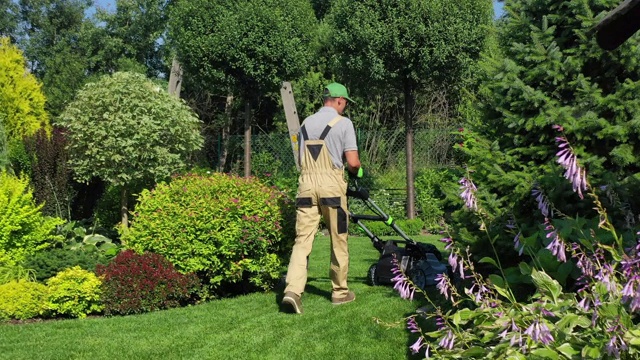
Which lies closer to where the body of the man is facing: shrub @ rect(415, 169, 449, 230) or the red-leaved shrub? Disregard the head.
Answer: the shrub

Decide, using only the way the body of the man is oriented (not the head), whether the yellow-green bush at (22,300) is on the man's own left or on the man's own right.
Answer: on the man's own left

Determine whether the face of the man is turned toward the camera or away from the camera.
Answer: away from the camera

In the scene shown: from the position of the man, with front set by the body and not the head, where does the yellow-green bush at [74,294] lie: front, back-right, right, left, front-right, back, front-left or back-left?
back-left

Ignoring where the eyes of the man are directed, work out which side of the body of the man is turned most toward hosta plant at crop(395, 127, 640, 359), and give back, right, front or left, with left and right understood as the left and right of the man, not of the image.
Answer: right

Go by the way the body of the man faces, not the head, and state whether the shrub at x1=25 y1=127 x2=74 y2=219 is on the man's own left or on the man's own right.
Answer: on the man's own left

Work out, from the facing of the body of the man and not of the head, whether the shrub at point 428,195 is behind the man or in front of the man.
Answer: in front

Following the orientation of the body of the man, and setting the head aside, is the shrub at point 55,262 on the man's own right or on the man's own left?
on the man's own left

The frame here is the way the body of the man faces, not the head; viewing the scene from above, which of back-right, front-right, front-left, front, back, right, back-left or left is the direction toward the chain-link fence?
front-left

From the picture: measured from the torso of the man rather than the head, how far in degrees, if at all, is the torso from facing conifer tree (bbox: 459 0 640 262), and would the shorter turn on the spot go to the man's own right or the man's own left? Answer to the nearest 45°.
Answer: approximately 90° to the man's own right

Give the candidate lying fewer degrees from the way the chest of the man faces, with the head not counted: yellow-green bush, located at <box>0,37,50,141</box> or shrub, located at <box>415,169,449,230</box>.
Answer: the shrub

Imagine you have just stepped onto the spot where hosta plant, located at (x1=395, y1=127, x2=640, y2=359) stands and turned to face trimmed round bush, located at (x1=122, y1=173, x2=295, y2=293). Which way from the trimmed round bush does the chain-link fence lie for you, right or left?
right

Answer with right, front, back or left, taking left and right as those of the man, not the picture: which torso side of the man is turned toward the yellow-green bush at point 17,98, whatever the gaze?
left

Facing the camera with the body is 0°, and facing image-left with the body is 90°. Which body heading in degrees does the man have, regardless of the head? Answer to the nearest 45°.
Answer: approximately 225°

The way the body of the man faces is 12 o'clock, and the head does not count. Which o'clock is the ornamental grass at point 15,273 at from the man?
The ornamental grass is roughly at 8 o'clock from the man.

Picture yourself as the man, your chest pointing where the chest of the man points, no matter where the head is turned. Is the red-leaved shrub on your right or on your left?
on your left
